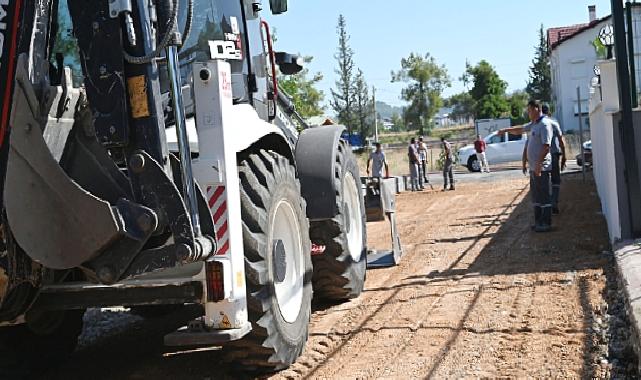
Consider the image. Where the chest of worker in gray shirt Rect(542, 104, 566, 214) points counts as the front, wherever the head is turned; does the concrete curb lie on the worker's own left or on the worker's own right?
on the worker's own left

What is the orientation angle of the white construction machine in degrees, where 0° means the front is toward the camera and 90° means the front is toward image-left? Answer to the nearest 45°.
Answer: approximately 225°

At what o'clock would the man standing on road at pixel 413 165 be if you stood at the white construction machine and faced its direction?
The man standing on road is roughly at 11 o'clock from the white construction machine.

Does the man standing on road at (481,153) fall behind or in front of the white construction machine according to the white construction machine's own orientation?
in front
